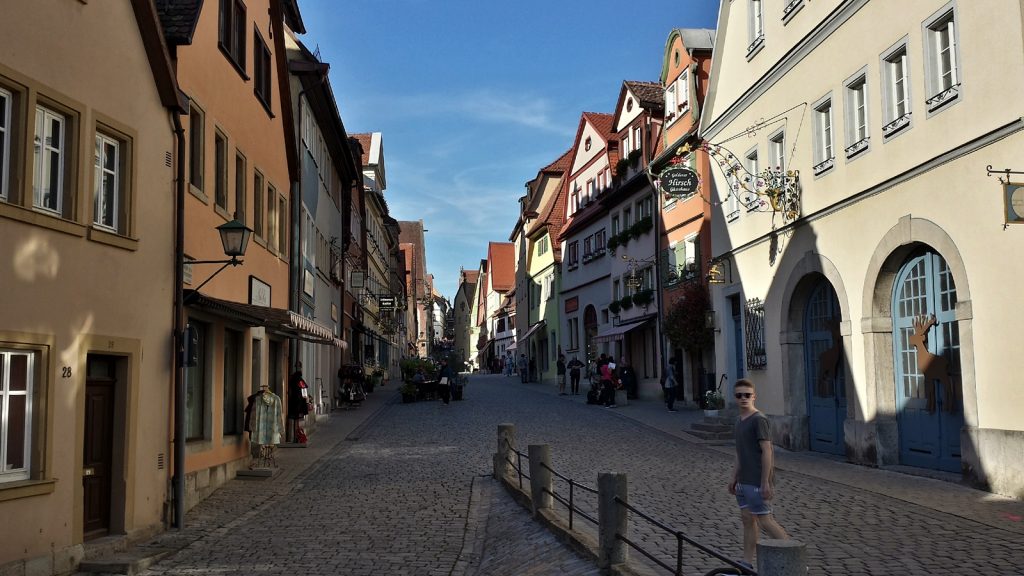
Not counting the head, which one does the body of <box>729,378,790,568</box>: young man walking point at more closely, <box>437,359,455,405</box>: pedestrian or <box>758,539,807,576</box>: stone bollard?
the stone bollard

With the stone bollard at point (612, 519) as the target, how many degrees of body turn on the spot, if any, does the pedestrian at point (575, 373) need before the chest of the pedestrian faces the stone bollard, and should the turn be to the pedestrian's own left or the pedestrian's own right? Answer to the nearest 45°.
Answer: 0° — they already face it

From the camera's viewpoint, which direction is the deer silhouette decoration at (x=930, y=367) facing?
to the viewer's left

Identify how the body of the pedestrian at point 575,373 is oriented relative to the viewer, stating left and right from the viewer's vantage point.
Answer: facing the viewer

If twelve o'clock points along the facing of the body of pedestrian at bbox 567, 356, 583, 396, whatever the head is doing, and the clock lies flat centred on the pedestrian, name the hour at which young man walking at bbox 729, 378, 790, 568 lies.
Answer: The young man walking is roughly at 12 o'clock from the pedestrian.

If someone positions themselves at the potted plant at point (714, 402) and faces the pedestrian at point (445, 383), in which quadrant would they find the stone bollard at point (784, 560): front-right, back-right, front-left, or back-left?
back-left

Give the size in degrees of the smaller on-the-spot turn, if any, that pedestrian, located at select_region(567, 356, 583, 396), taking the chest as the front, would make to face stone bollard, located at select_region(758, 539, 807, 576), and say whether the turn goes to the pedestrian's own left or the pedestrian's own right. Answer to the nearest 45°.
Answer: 0° — they already face it

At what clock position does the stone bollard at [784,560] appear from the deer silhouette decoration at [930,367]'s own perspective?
The stone bollard is roughly at 9 o'clock from the deer silhouette decoration.

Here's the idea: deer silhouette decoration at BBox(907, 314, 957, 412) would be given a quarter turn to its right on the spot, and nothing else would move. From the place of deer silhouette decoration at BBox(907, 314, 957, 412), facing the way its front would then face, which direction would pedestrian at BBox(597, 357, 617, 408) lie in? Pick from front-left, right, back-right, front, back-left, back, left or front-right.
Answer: front-left

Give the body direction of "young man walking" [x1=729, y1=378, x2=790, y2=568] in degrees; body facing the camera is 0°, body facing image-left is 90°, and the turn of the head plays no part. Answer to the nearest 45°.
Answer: approximately 45°

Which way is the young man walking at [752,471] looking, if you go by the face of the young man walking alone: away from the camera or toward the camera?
toward the camera

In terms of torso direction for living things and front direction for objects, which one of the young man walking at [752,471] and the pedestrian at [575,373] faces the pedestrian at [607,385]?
the pedestrian at [575,373]

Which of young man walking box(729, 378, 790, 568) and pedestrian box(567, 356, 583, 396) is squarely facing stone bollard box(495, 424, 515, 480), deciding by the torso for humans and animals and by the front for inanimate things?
the pedestrian

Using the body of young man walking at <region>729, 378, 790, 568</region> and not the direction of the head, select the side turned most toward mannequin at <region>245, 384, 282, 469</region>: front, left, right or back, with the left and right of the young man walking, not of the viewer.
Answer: right

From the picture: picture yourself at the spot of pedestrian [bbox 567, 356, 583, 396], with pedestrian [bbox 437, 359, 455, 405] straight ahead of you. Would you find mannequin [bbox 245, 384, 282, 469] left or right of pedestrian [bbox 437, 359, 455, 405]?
left

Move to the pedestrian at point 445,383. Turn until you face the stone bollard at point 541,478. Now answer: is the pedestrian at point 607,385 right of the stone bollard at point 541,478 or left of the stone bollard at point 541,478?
left

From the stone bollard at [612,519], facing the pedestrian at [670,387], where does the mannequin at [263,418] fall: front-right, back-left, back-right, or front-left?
front-left

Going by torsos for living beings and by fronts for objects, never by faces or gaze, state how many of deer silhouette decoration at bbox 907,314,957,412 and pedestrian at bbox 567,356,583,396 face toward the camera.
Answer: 1
